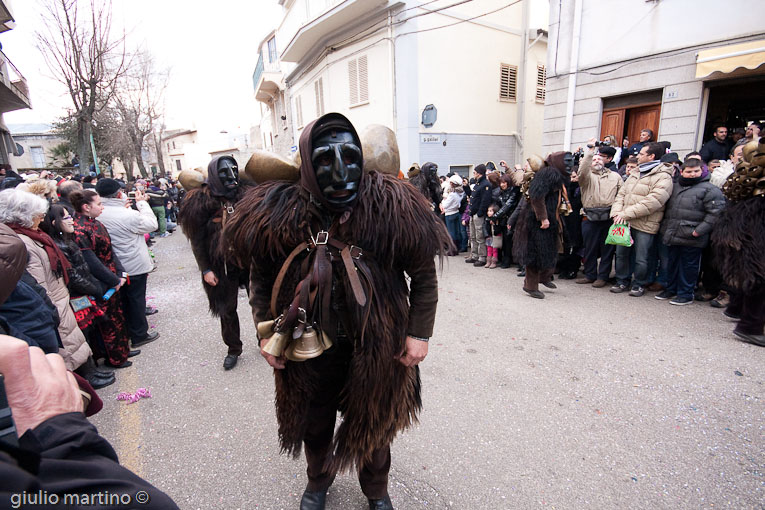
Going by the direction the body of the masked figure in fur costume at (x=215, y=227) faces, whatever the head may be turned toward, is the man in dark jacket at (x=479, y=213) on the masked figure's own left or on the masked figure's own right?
on the masked figure's own left

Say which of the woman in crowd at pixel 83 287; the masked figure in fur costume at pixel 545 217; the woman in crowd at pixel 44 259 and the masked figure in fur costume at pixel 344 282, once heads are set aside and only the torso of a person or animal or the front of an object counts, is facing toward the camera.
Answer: the masked figure in fur costume at pixel 344 282

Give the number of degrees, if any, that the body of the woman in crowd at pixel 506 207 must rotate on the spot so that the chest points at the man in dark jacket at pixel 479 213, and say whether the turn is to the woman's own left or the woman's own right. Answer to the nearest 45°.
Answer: approximately 90° to the woman's own right

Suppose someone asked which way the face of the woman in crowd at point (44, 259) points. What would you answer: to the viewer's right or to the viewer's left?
to the viewer's right

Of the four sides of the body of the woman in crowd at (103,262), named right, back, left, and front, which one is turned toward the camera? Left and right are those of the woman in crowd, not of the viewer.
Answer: right

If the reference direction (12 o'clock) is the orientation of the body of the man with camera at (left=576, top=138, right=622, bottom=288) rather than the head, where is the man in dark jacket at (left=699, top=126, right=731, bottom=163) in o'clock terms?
The man in dark jacket is roughly at 6 o'clock from the man with camera.

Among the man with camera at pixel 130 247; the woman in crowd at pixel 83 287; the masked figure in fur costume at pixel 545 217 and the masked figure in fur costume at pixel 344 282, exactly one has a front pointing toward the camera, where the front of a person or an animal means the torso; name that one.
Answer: the masked figure in fur costume at pixel 344 282

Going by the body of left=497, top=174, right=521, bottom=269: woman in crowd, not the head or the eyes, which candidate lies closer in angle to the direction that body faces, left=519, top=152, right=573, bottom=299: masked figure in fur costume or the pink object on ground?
the pink object on ground

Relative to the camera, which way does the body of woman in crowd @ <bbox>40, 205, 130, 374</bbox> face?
to the viewer's right

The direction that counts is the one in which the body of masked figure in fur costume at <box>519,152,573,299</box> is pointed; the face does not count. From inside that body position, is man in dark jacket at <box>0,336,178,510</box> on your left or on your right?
on your right

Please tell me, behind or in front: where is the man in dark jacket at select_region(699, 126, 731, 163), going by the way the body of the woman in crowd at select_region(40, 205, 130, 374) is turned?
in front
